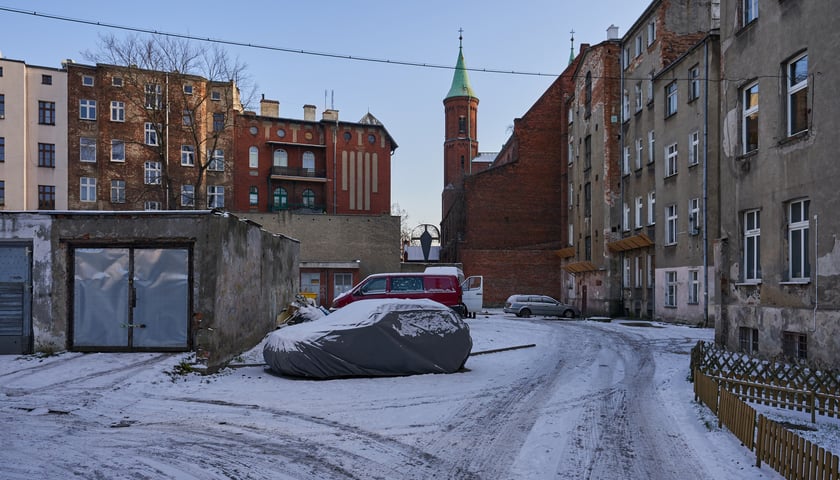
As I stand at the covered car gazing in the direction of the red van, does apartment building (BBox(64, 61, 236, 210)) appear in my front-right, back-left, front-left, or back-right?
front-left

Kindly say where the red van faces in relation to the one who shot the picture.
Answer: facing to the left of the viewer

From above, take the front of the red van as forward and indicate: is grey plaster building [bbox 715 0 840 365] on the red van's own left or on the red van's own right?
on the red van's own left

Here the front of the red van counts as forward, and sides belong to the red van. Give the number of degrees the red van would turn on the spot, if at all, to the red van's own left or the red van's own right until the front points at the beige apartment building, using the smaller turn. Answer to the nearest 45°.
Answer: approximately 45° to the red van's own right

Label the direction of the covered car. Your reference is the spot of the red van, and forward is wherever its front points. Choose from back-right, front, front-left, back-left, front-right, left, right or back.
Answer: left

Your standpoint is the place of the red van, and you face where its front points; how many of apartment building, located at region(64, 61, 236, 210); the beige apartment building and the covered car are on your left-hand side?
1
